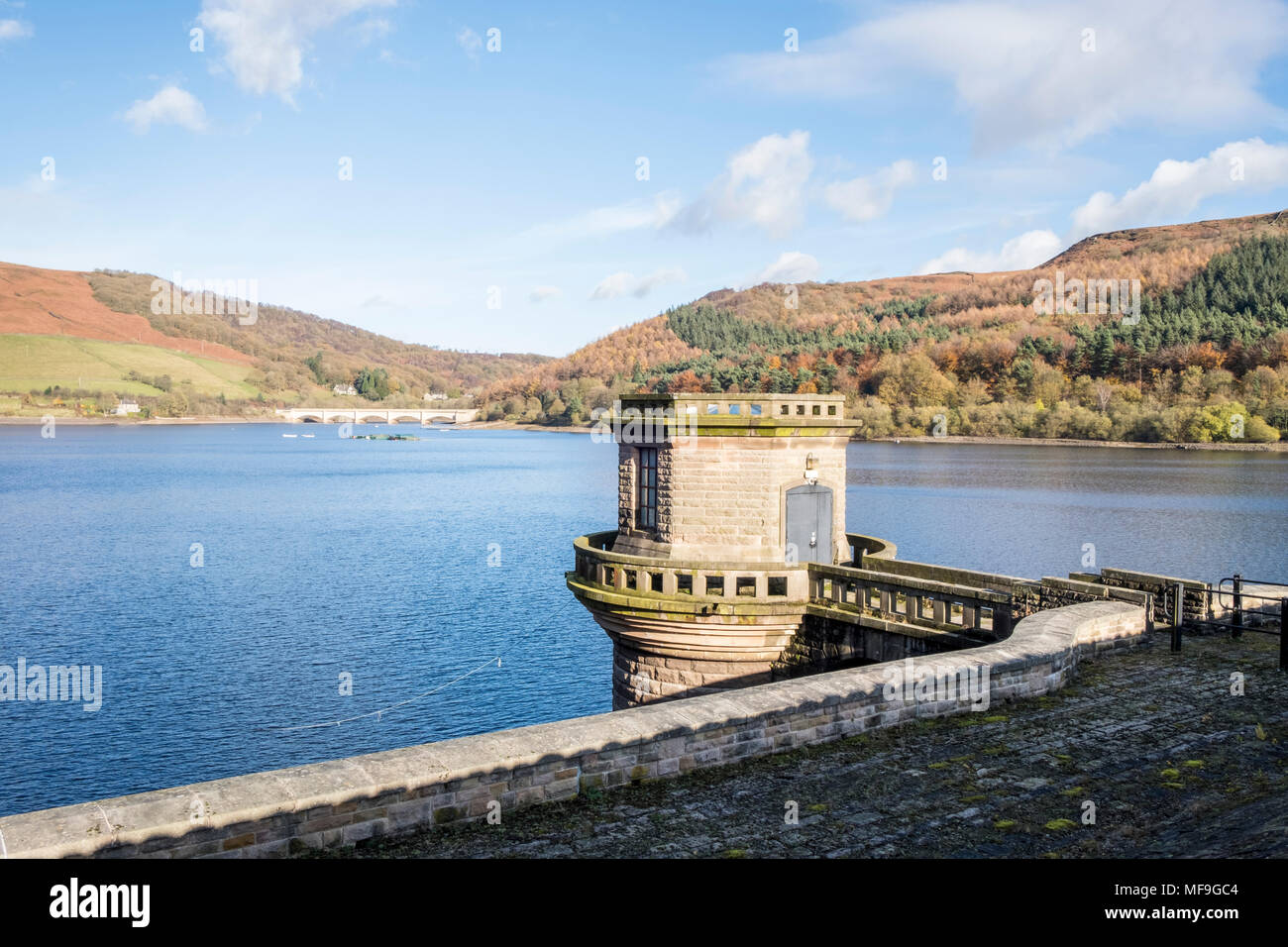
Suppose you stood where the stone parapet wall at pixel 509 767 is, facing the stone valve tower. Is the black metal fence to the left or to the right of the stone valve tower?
right

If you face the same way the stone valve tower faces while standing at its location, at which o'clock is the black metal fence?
The black metal fence is roughly at 11 o'clock from the stone valve tower.

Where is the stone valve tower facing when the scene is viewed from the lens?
facing the viewer and to the right of the viewer
